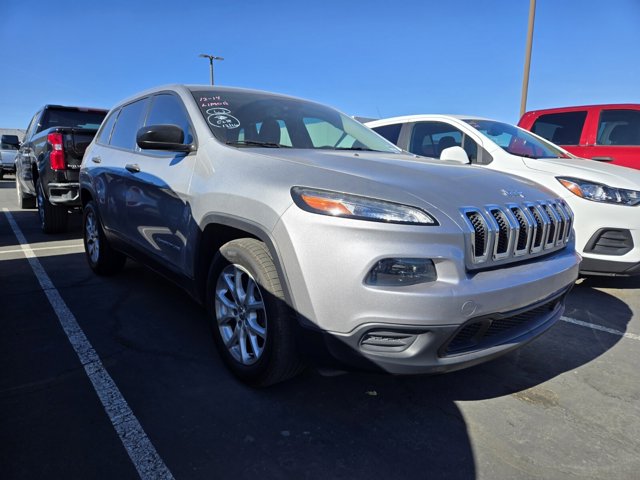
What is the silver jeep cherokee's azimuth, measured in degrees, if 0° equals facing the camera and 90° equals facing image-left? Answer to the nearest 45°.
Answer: approximately 315°

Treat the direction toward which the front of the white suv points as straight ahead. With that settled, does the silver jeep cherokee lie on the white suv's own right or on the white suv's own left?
on the white suv's own right

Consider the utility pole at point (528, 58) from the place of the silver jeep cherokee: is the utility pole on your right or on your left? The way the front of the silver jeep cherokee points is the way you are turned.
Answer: on your left

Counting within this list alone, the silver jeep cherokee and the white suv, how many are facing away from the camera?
0

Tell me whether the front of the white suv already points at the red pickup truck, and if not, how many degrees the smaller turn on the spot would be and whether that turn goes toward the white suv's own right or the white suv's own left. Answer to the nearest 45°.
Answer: approximately 135° to the white suv's own left

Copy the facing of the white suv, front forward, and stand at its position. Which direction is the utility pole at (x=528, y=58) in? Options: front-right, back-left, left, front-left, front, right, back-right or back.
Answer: back-left

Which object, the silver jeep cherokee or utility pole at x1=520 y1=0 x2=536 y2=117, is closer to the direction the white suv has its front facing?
the silver jeep cherokee

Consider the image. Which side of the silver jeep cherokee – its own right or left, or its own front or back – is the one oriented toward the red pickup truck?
left

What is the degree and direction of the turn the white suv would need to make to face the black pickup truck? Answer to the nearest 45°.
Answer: approximately 135° to its right

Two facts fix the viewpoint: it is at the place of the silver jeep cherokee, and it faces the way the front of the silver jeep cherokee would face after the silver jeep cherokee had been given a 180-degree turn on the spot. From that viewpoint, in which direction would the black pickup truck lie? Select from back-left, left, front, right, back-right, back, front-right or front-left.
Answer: front
